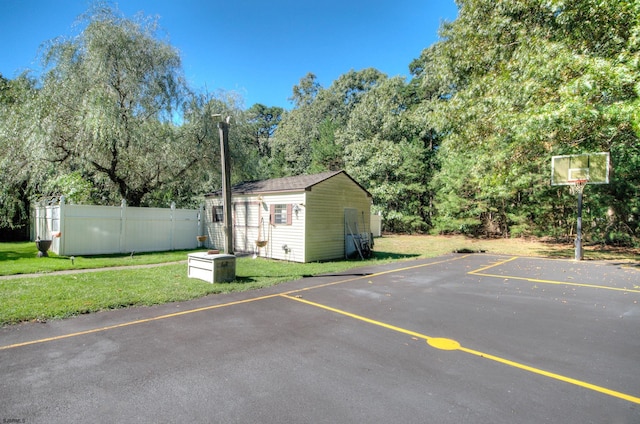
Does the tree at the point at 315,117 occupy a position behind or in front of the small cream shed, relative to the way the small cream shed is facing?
behind

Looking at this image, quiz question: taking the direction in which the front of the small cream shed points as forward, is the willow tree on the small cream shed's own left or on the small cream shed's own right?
on the small cream shed's own right

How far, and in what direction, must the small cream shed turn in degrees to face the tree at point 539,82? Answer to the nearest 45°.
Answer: approximately 135° to its left

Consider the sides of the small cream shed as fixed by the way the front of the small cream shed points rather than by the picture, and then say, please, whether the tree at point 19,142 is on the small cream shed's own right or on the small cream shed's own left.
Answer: on the small cream shed's own right
